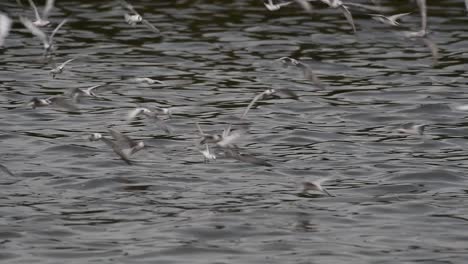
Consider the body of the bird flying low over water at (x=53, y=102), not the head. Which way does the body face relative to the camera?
to the viewer's left
